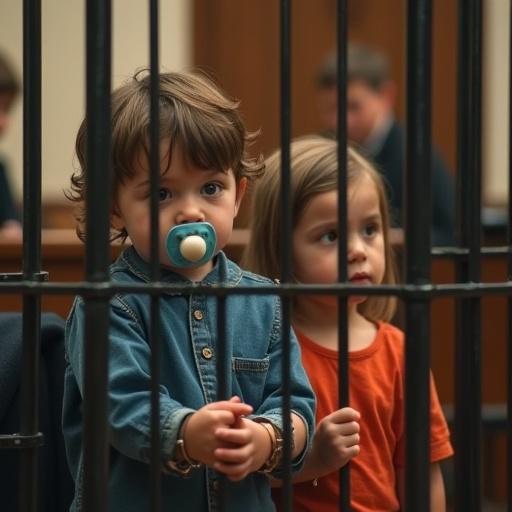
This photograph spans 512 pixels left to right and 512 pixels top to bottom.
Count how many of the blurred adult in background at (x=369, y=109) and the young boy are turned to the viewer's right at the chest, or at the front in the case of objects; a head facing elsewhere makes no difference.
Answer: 0

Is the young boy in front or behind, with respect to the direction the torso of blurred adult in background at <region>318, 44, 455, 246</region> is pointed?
in front

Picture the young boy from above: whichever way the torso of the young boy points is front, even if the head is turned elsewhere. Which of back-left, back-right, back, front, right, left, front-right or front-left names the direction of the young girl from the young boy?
back-left

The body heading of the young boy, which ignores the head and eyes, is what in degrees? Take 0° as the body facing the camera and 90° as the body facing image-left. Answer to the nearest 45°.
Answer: approximately 0°
